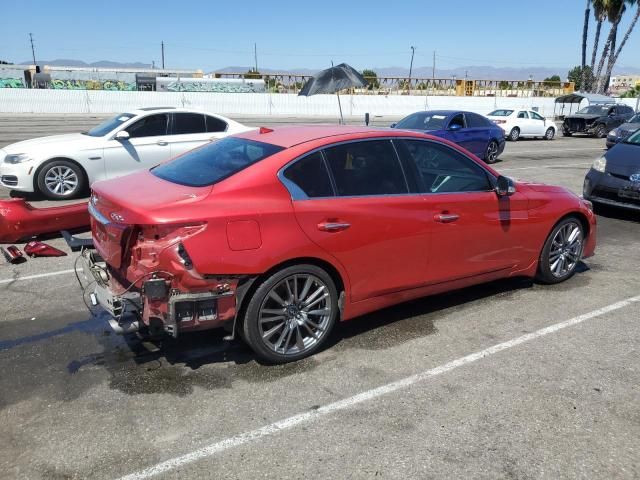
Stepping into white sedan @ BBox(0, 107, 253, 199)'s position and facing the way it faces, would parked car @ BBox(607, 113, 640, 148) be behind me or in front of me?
behind

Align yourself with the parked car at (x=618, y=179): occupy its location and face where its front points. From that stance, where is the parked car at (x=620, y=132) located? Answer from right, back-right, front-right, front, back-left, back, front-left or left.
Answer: back-right

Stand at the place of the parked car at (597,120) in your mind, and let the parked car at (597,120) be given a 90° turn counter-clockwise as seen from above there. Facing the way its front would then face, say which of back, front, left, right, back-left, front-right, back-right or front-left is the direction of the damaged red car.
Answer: front-right

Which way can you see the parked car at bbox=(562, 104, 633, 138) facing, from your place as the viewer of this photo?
facing the viewer and to the left of the viewer

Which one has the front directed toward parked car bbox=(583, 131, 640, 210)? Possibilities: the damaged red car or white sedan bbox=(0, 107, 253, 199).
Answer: the damaged red car

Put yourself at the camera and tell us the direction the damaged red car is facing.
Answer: facing away from the viewer and to the right of the viewer

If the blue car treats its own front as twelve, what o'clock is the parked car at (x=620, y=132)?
The parked car is roughly at 6 o'clock from the blue car.

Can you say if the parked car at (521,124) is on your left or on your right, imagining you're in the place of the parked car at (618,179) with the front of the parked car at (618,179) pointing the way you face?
on your right

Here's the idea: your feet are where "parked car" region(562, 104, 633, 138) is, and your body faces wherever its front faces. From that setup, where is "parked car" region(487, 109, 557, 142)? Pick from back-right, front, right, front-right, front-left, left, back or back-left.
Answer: front

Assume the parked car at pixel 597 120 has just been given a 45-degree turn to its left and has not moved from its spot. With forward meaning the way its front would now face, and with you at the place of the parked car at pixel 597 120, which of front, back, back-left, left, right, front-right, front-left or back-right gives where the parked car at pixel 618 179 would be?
front

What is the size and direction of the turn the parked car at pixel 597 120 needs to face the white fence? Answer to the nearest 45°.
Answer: approximately 45° to its right

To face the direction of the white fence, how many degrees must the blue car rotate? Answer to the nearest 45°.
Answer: approximately 90° to its right

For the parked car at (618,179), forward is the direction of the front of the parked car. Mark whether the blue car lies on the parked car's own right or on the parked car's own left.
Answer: on the parked car's own right

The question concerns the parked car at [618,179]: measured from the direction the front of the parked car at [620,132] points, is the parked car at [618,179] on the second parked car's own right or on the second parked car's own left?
on the second parked car's own left

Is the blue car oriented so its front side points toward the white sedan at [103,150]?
yes

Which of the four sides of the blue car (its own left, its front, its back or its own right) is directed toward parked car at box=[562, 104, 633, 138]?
back

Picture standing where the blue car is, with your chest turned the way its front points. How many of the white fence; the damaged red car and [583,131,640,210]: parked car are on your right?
1
